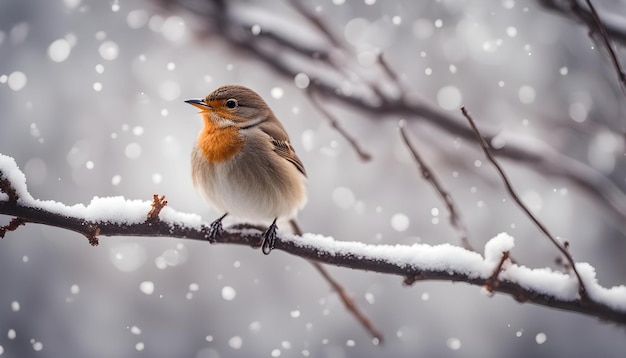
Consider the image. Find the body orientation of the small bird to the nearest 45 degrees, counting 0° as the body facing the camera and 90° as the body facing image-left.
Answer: approximately 45°
